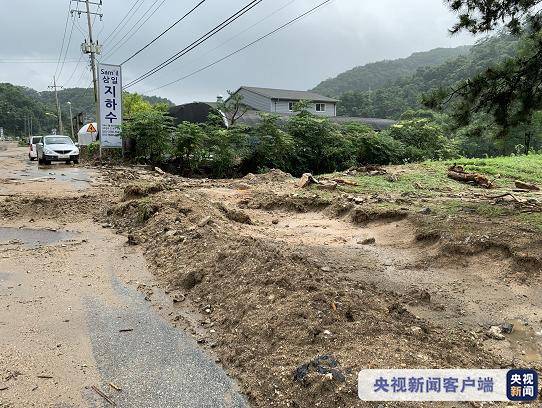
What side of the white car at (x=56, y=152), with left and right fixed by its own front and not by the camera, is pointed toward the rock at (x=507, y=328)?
front

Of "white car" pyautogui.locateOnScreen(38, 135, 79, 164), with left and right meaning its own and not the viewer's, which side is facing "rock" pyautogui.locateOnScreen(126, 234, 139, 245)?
front

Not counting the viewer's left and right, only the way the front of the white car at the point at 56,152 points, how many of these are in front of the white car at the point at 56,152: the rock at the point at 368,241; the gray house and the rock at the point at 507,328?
2

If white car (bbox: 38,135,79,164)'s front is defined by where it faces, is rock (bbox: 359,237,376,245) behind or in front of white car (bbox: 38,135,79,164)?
in front

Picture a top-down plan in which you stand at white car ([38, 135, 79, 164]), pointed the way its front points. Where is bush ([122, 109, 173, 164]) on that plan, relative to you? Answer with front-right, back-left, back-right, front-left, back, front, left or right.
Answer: front-left

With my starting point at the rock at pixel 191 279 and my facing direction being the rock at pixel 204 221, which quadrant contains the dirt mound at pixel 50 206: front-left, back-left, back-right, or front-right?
front-left

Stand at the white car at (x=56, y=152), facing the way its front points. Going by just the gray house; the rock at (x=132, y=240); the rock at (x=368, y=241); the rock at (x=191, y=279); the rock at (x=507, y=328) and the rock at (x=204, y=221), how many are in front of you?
5

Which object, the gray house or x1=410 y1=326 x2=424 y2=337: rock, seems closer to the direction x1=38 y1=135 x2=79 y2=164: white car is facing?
the rock

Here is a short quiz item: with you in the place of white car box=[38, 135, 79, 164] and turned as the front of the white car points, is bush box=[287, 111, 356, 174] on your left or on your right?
on your left

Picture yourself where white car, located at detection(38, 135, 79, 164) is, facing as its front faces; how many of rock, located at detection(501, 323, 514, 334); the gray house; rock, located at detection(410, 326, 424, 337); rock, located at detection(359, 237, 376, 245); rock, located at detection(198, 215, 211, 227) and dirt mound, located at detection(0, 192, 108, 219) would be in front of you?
5

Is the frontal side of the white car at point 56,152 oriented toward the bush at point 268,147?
no

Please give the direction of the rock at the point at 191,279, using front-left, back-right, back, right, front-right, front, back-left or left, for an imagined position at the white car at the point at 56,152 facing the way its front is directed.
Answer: front

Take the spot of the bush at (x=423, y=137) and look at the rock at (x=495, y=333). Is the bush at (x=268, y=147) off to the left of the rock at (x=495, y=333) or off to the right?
right

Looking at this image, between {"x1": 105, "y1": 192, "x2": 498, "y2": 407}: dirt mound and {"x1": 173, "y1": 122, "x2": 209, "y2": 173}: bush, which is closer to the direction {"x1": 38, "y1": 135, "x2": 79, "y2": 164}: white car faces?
the dirt mound

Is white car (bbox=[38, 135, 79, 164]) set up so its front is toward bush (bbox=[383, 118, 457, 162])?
no

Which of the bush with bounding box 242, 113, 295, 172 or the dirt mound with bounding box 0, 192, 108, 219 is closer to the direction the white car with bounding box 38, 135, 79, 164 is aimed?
the dirt mound

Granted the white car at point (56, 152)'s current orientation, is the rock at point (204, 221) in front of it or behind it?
in front

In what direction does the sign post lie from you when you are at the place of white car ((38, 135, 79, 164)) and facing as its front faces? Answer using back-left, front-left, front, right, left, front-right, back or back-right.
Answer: front-left

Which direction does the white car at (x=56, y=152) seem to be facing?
toward the camera

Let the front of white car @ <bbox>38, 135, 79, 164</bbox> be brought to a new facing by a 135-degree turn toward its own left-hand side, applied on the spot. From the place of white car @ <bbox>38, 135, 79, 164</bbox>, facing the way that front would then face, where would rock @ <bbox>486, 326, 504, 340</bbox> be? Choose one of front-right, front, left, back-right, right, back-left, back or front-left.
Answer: back-right
